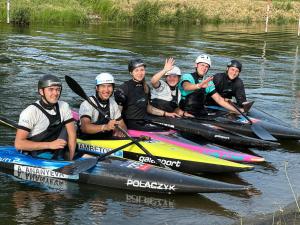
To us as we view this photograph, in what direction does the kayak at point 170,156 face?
facing the viewer and to the right of the viewer

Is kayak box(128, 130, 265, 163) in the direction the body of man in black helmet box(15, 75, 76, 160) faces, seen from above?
no

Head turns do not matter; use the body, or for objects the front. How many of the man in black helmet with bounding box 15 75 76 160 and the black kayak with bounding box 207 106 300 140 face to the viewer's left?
0

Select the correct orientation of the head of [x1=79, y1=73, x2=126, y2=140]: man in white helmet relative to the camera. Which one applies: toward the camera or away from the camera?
toward the camera

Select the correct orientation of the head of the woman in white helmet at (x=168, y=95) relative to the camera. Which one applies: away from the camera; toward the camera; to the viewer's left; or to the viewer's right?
toward the camera

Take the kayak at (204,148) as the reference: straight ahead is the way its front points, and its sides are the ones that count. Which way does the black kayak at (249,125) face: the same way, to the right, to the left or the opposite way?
the same way

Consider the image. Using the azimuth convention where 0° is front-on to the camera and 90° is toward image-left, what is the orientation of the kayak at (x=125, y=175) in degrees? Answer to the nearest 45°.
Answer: approximately 315°

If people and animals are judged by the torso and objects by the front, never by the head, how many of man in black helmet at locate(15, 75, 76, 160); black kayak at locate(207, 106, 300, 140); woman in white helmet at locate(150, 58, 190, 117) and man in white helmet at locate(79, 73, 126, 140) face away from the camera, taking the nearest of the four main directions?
0

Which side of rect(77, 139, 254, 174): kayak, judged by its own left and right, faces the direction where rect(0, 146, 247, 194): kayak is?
right

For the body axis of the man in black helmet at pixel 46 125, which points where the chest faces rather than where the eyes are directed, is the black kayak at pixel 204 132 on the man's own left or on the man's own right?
on the man's own left

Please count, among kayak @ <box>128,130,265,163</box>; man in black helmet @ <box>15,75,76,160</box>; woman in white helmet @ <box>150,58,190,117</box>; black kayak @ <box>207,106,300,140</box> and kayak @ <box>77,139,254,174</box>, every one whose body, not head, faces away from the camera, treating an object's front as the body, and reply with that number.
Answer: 0
